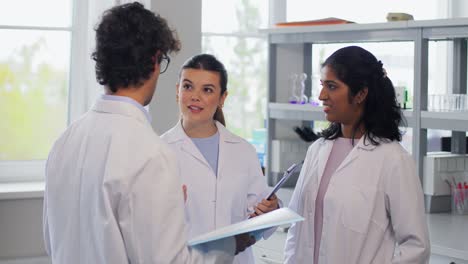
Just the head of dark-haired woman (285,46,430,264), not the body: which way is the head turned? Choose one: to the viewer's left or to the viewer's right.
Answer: to the viewer's left

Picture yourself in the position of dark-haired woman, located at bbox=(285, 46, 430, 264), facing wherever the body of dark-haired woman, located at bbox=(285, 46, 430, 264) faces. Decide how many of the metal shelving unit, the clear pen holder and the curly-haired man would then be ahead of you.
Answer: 1

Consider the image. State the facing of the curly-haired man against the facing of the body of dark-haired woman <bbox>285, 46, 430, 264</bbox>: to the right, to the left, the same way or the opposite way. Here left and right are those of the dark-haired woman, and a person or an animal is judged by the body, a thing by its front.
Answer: the opposite way

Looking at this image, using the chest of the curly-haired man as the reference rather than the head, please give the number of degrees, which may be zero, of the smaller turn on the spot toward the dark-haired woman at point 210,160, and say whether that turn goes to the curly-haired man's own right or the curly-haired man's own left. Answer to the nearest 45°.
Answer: approximately 45° to the curly-haired man's own left

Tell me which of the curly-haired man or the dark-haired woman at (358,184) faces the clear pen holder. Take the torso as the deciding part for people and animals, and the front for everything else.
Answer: the curly-haired man

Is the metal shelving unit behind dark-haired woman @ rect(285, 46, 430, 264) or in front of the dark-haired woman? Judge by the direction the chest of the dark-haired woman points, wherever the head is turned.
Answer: behind

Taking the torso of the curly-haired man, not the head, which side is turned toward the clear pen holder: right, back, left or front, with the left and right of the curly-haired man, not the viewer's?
front

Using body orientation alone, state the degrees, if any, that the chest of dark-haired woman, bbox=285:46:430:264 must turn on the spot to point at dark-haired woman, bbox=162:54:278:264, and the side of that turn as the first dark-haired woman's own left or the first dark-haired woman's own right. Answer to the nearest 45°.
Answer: approximately 45° to the first dark-haired woman's own right

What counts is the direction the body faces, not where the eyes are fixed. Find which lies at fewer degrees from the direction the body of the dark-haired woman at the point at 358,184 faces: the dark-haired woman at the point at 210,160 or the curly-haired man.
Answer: the curly-haired man

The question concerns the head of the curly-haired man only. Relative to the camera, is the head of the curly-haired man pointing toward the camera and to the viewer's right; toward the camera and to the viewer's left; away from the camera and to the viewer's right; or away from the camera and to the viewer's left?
away from the camera and to the viewer's right

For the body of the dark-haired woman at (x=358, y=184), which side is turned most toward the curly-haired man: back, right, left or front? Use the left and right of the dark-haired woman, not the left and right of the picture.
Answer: front

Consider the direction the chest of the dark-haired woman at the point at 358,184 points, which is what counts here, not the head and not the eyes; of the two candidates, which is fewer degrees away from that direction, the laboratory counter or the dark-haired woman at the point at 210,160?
the dark-haired woman

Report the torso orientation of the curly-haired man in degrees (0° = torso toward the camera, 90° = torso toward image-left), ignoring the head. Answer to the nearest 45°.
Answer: approximately 225°

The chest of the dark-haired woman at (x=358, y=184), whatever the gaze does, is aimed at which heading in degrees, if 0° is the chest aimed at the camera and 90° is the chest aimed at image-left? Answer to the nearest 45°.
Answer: approximately 45°

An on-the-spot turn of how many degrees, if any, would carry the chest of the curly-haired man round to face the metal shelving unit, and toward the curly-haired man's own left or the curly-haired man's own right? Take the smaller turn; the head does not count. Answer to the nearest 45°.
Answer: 0° — they already face it
